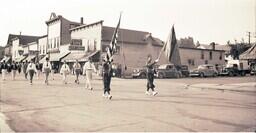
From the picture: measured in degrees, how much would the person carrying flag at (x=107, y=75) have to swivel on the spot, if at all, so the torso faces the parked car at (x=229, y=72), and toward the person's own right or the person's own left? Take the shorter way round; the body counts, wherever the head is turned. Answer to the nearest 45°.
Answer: approximately 90° to the person's own left

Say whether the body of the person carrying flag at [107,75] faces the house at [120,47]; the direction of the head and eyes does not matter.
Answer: no

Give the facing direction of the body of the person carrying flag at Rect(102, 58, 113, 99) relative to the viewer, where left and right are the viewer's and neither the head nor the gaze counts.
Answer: facing the viewer and to the right of the viewer

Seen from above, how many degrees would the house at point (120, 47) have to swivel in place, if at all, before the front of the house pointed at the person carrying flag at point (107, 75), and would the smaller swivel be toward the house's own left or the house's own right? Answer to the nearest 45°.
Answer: approximately 45° to the house's own left

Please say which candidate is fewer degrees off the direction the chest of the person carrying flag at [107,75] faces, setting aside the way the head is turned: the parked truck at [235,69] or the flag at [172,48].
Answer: the flag

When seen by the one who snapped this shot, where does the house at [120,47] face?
facing the viewer and to the left of the viewer

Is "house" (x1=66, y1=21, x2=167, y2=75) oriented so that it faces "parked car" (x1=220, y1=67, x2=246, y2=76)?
no

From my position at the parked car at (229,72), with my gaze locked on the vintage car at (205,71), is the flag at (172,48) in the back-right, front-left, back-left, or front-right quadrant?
front-left

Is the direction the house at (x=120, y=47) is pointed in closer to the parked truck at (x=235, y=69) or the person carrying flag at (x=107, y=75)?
the person carrying flag

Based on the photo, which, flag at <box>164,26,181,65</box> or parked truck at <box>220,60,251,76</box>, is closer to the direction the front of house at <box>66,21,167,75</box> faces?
the flag

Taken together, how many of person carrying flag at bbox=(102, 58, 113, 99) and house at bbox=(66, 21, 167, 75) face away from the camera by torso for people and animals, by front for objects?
0

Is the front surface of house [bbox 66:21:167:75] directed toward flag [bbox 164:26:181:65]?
no
